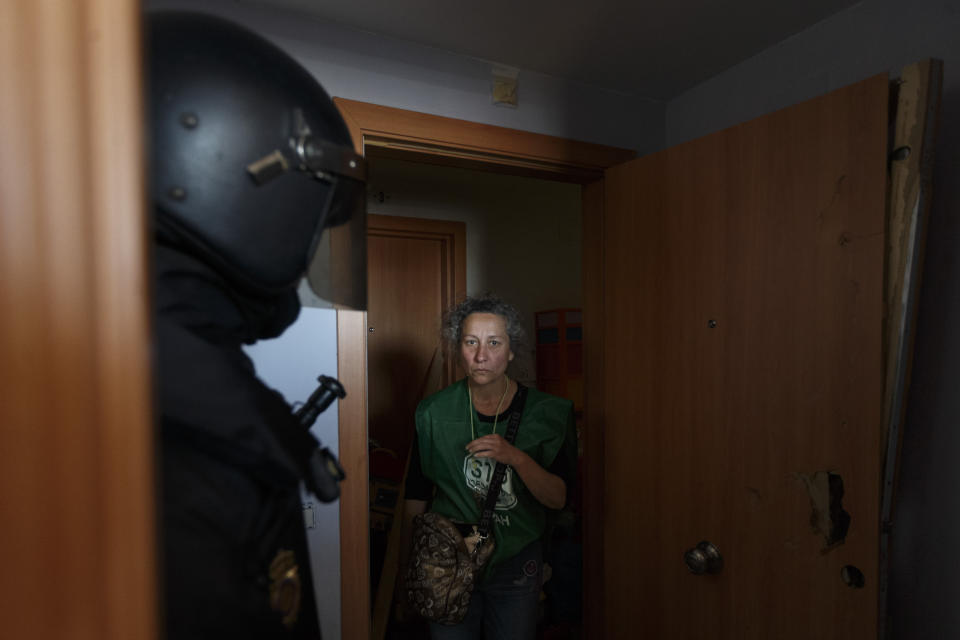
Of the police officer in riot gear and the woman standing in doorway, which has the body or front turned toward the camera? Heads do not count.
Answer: the woman standing in doorway

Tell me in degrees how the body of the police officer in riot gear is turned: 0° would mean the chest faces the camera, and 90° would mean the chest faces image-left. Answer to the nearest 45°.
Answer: approximately 270°

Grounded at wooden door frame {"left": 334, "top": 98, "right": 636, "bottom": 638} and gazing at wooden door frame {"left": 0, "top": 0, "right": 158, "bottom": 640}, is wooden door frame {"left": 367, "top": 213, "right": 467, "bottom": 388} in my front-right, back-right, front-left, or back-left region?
back-right

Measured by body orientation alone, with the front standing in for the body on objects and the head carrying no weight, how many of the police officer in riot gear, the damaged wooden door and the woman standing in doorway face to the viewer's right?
1

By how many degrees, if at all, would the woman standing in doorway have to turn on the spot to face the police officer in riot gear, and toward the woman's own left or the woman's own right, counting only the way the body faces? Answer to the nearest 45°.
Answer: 0° — they already face them

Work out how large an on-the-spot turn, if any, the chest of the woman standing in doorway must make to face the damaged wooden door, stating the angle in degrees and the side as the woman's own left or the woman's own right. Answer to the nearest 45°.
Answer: approximately 90° to the woman's own left

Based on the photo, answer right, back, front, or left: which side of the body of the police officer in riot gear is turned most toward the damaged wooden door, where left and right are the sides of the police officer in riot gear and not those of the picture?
front

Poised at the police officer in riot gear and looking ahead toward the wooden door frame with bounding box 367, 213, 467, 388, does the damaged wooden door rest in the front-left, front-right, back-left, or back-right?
front-right

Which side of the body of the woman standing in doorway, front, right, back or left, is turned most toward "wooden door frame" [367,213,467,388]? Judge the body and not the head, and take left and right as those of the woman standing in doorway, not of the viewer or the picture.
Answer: back

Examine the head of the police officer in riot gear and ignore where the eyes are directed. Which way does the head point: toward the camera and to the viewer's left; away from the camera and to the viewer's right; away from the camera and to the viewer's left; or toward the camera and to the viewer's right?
away from the camera and to the viewer's right

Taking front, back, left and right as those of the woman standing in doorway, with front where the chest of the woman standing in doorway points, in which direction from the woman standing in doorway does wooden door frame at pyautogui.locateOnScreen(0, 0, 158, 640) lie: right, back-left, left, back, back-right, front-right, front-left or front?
front

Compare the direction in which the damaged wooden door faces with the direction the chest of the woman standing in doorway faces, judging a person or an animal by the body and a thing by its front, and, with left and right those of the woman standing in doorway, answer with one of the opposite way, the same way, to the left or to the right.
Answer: to the right

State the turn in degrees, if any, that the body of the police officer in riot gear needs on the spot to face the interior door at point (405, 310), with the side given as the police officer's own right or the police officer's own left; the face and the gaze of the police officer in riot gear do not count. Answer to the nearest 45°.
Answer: approximately 90° to the police officer's own left

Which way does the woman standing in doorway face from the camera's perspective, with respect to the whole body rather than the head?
toward the camera

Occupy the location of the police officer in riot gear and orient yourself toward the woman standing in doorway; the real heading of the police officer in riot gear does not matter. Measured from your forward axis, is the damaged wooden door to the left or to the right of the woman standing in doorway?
right

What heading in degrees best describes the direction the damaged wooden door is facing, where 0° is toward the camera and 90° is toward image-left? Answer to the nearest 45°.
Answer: approximately 45°
